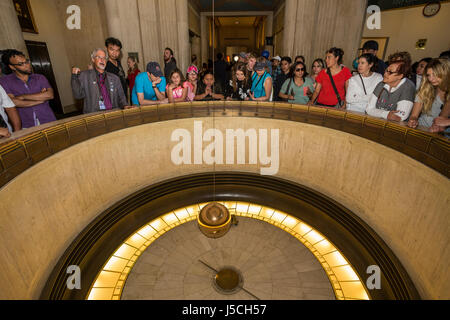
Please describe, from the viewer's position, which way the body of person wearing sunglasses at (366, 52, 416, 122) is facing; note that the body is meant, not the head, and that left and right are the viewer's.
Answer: facing the viewer and to the left of the viewer

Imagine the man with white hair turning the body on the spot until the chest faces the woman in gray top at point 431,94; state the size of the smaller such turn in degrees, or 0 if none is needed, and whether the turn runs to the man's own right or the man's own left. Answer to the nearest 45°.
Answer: approximately 45° to the man's own left

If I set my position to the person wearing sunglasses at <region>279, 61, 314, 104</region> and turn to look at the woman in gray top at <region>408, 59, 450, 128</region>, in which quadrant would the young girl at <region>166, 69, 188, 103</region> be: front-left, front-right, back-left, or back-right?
back-right

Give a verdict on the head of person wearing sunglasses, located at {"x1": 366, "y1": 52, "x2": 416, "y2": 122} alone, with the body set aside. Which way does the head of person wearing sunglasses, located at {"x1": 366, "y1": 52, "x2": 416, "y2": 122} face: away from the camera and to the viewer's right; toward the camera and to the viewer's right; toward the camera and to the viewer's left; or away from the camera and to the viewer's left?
toward the camera and to the viewer's left

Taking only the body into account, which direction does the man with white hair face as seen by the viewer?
toward the camera

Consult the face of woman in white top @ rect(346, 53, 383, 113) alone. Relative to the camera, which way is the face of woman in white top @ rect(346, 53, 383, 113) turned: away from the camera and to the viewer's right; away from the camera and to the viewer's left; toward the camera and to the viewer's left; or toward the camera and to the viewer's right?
toward the camera and to the viewer's left

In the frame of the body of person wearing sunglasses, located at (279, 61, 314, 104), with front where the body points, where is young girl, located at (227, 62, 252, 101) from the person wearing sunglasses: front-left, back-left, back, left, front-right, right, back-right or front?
right

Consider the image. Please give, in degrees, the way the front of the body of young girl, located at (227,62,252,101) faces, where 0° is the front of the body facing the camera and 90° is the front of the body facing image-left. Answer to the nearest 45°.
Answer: approximately 0°

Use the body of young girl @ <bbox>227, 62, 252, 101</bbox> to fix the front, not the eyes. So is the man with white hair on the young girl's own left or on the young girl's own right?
on the young girl's own right

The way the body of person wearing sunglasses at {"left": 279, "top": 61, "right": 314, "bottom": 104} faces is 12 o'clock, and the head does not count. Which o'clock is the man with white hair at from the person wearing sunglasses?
The man with white hair is roughly at 2 o'clock from the person wearing sunglasses.

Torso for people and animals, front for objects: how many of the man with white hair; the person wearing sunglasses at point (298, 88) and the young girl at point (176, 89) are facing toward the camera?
3

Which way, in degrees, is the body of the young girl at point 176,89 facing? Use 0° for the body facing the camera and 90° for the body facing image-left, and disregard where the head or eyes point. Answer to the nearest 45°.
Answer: approximately 0°

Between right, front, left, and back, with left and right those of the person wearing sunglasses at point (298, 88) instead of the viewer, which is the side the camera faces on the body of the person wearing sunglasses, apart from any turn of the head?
front

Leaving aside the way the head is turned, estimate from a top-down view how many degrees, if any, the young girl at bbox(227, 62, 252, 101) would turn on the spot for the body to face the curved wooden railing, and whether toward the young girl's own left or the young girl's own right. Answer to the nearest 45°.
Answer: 0° — they already face it
